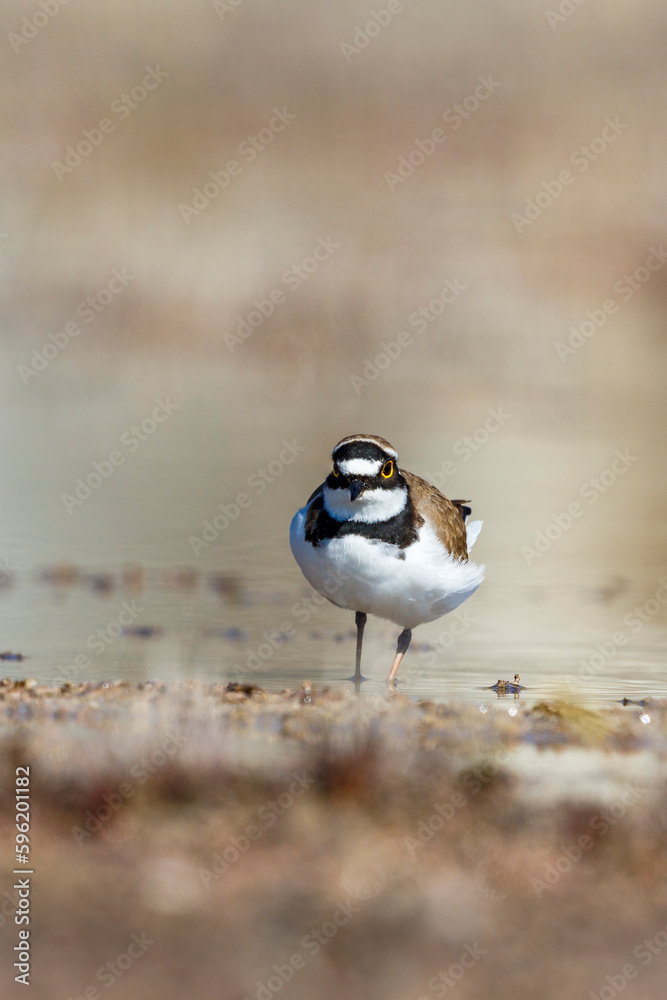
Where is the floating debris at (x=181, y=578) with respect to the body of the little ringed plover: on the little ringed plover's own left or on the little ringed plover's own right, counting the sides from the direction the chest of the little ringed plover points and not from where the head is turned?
on the little ringed plover's own right

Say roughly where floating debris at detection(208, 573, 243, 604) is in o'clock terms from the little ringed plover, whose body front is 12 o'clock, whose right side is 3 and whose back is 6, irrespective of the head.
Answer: The floating debris is roughly at 4 o'clock from the little ringed plover.

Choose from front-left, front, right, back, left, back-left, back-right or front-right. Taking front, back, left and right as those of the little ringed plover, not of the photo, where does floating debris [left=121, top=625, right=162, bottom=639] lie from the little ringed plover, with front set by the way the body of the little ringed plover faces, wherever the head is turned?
right

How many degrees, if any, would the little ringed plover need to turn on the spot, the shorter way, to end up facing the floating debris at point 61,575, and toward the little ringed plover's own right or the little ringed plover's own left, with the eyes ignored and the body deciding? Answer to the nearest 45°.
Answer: approximately 90° to the little ringed plover's own right

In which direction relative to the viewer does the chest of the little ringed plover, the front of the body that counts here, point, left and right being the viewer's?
facing the viewer and to the left of the viewer

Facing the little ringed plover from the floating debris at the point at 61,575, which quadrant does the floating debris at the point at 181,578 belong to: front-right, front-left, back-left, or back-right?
front-left

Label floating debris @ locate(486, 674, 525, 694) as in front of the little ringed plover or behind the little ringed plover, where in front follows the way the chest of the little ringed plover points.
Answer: behind

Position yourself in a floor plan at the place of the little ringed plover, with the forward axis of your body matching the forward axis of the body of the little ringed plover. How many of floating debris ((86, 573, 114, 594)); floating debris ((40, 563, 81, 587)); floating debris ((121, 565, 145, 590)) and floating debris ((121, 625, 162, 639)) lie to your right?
4

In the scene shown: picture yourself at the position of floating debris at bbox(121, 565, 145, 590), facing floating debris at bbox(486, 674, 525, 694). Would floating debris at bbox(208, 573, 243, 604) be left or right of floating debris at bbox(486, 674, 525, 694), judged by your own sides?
left

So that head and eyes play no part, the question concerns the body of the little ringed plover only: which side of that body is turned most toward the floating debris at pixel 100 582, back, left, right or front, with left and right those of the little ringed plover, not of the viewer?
right

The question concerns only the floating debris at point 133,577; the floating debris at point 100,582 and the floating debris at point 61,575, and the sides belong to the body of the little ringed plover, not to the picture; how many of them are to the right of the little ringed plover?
3

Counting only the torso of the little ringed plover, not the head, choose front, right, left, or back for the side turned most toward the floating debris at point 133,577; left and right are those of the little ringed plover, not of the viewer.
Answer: right
